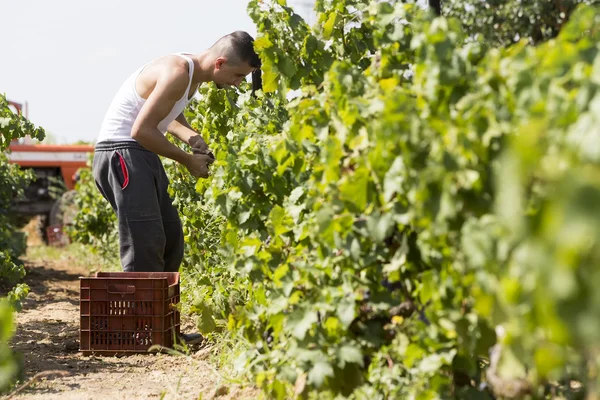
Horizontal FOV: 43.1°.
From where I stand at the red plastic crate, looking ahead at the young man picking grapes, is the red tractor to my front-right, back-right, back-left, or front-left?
front-left

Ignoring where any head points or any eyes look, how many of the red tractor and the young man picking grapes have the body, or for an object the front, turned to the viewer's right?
2

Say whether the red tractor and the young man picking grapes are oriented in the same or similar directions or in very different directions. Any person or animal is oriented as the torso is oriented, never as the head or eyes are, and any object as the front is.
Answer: same or similar directions

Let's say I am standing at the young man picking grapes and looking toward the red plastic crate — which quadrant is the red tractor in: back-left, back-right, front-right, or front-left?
back-right

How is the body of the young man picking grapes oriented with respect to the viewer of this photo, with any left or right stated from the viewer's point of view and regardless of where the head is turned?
facing to the right of the viewer

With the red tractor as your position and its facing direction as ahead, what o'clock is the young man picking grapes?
The young man picking grapes is roughly at 3 o'clock from the red tractor.

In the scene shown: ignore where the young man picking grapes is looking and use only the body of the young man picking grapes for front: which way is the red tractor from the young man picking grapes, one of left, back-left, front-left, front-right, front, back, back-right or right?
left

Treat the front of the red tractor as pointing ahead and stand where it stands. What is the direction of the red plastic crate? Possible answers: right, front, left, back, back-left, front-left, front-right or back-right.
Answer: right
